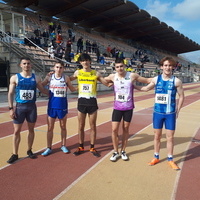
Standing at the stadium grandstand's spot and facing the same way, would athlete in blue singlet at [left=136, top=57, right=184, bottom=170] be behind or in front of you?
in front

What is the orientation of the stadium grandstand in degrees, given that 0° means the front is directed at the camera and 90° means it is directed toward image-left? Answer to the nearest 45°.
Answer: approximately 315°

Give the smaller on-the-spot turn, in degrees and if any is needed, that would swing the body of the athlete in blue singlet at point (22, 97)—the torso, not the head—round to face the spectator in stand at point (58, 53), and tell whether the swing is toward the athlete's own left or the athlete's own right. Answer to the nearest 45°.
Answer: approximately 180°

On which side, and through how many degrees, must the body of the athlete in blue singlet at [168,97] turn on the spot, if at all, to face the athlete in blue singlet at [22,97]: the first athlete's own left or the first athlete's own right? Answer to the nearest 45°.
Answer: approximately 90° to the first athlete's own right

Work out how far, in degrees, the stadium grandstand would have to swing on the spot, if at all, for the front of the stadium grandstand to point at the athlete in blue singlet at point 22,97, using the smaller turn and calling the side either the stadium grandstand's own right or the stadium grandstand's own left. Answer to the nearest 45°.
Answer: approximately 45° to the stadium grandstand's own right

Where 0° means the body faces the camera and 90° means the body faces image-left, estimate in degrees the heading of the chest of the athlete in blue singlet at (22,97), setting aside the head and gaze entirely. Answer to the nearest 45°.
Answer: approximately 0°

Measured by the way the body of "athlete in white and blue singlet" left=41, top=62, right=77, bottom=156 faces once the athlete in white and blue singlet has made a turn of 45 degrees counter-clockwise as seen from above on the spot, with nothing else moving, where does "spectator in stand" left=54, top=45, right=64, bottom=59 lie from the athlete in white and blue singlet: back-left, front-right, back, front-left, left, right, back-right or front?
back-left

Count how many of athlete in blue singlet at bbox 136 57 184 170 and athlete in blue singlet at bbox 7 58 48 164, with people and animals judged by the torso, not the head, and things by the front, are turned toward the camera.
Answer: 2

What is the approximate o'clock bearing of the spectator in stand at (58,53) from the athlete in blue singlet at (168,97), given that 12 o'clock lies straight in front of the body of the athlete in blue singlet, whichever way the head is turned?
The spectator in stand is roughly at 5 o'clock from the athlete in blue singlet.
